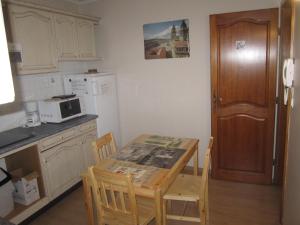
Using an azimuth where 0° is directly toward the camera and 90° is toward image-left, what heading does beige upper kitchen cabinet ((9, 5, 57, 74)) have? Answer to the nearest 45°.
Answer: approximately 315°

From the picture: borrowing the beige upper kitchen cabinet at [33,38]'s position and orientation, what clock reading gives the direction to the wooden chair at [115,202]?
The wooden chair is roughly at 1 o'clock from the beige upper kitchen cabinet.

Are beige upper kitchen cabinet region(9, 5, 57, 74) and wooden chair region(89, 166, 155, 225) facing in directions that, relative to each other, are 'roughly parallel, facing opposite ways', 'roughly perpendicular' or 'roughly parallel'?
roughly perpendicular

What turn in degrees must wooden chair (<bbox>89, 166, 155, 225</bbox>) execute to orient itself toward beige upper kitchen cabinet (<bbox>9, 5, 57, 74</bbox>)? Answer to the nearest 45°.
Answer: approximately 90° to its left

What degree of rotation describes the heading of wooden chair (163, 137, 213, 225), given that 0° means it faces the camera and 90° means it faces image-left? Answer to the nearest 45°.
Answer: approximately 90°

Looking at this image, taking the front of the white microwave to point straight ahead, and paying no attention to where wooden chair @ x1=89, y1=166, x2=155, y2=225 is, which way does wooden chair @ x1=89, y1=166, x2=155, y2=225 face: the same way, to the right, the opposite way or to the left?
to the left

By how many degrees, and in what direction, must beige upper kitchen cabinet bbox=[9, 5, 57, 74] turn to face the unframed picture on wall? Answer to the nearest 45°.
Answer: approximately 45° to its left
